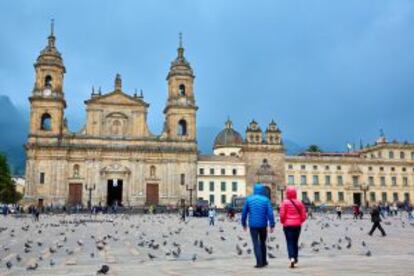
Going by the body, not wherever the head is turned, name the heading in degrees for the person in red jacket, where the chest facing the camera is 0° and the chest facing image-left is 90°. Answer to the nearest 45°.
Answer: approximately 180°

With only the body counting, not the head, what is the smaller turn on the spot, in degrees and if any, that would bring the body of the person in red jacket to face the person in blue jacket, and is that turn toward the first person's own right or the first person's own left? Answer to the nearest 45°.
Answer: approximately 90° to the first person's own left

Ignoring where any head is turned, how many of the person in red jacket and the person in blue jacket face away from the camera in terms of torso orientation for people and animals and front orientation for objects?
2

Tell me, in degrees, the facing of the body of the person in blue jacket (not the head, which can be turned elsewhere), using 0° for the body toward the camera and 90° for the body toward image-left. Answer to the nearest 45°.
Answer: approximately 180°

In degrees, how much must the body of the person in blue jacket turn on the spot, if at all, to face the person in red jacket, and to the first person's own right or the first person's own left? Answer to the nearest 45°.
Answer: approximately 90° to the first person's own right
